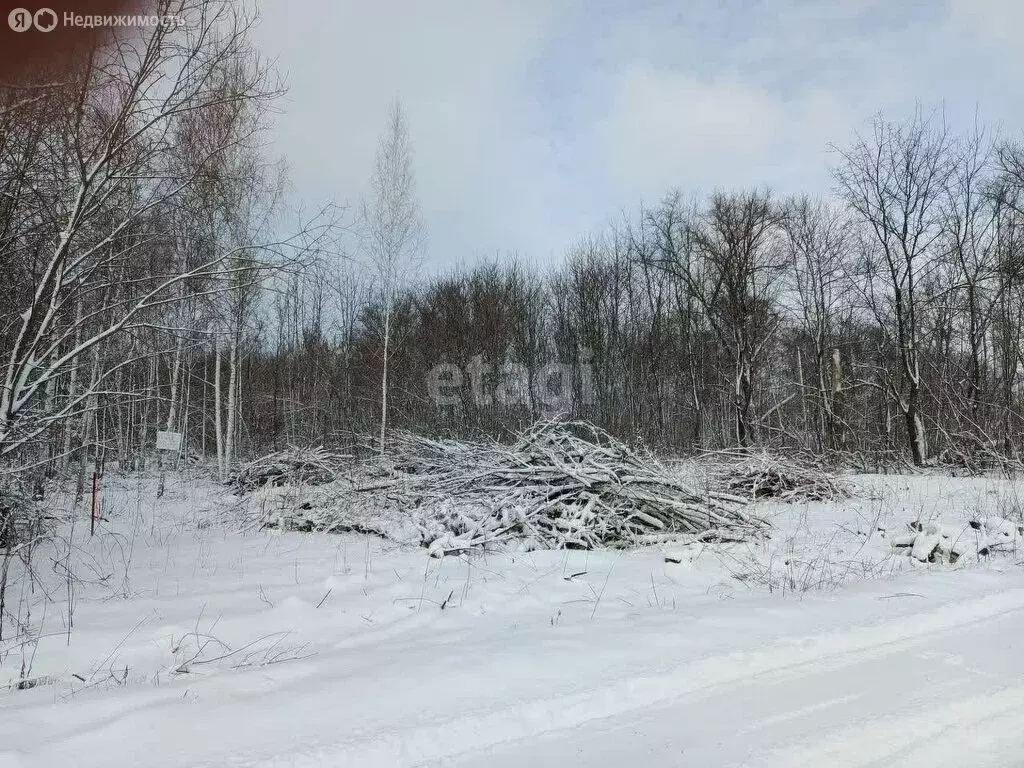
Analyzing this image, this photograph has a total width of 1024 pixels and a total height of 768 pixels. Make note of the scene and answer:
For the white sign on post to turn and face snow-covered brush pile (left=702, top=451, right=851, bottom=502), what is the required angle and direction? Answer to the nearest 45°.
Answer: approximately 45° to its left

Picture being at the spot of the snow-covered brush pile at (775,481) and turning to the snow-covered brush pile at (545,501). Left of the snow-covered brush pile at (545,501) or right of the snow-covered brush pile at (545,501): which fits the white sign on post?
right

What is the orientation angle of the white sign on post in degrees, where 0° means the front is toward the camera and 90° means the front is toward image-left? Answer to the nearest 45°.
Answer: approximately 0°

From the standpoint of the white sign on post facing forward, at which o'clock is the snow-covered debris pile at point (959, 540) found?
The snow-covered debris pile is roughly at 11 o'clock from the white sign on post.

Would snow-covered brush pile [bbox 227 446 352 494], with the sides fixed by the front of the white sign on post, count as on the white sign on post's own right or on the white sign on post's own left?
on the white sign on post's own left

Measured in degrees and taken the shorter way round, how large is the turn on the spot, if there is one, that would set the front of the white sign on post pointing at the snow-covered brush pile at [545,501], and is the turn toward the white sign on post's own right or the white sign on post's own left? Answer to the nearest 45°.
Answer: approximately 45° to the white sign on post's own left
